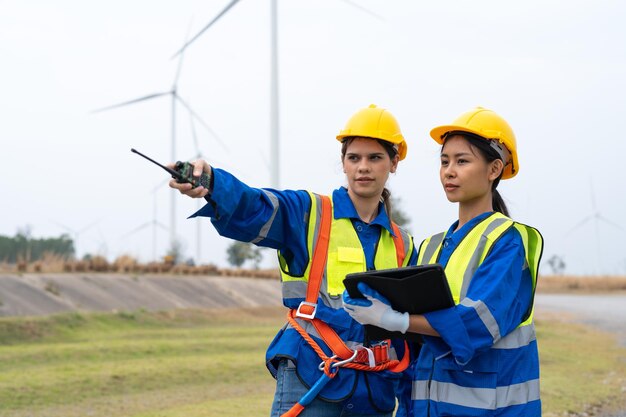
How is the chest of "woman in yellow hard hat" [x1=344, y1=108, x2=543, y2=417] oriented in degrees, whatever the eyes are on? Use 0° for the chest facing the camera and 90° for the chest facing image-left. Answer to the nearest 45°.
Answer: approximately 45°

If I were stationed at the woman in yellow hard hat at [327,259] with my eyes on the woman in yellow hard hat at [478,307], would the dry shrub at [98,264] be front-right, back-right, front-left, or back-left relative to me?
back-left

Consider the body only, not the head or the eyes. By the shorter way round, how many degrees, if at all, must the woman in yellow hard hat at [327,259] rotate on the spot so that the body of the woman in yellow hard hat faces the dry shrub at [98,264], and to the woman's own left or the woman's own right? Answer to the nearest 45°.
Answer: approximately 180°

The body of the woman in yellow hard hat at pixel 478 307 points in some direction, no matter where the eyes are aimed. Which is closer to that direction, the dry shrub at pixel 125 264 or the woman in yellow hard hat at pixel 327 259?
the woman in yellow hard hat

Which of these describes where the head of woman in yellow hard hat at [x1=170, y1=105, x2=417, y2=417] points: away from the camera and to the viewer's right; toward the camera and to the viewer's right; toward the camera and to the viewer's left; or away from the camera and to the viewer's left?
toward the camera and to the viewer's left

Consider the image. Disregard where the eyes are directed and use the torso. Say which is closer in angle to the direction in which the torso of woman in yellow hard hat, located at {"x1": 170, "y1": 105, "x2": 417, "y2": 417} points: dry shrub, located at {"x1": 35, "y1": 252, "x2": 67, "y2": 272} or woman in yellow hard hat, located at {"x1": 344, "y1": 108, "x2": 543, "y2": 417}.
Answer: the woman in yellow hard hat

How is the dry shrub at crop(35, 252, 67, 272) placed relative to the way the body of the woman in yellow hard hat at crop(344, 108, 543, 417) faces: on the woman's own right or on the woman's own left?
on the woman's own right

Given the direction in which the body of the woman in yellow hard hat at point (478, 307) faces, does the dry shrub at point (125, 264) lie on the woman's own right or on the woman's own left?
on the woman's own right

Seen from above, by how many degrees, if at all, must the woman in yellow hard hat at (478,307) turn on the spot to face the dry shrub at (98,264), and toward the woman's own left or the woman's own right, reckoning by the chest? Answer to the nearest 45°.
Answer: approximately 90° to the woman's own right

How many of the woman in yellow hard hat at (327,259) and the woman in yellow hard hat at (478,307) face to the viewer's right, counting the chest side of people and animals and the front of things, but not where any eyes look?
0

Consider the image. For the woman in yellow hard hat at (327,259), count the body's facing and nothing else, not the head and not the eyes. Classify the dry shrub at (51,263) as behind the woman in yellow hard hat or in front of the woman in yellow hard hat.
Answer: behind

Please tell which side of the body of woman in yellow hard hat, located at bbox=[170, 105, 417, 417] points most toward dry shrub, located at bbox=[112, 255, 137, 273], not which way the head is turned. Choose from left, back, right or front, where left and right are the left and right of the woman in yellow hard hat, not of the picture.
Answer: back

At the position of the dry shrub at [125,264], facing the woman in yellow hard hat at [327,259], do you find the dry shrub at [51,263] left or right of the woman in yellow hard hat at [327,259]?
right
